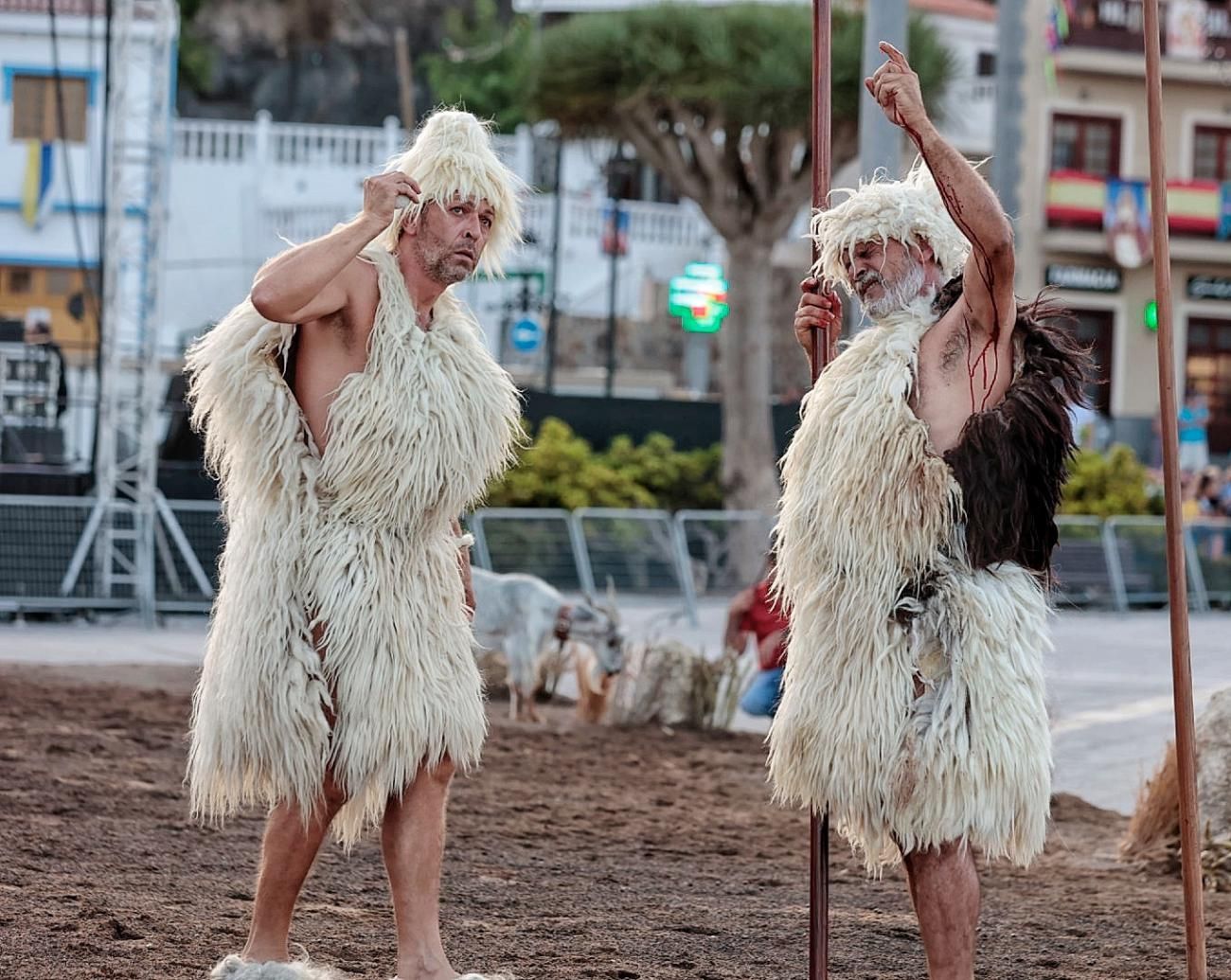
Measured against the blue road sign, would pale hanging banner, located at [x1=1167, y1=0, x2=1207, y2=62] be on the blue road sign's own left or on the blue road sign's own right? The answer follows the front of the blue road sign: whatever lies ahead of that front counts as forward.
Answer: on the blue road sign's own left

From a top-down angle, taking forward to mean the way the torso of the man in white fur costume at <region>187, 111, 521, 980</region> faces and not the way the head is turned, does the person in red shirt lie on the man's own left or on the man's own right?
on the man's own left

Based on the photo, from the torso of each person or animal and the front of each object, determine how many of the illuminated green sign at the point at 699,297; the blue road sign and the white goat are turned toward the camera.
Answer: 2

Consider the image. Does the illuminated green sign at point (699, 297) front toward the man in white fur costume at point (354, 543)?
yes

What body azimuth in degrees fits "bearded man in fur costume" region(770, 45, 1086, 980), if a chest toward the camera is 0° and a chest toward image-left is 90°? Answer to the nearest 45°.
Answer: approximately 45°

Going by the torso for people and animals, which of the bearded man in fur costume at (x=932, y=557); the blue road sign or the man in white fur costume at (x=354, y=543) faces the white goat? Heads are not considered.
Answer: the blue road sign

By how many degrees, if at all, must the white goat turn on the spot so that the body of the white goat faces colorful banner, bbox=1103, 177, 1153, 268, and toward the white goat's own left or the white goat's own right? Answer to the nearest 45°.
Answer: approximately 45° to the white goat's own left

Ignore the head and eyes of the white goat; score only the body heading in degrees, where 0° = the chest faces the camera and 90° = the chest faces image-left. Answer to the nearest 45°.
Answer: approximately 270°
